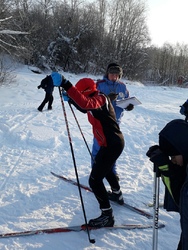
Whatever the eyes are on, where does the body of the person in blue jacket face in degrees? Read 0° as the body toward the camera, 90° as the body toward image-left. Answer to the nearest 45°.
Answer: approximately 0°

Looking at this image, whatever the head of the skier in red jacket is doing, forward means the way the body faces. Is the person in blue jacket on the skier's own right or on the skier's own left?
on the skier's own right

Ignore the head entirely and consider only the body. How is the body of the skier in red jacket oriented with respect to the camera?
to the viewer's left

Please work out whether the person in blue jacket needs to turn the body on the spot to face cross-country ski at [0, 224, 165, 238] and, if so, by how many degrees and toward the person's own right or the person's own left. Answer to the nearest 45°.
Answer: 0° — they already face it

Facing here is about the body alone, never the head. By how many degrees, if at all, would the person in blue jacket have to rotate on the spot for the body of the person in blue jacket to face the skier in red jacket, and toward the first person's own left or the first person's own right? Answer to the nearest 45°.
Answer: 0° — they already face them

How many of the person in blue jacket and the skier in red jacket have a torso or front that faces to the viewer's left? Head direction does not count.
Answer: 1

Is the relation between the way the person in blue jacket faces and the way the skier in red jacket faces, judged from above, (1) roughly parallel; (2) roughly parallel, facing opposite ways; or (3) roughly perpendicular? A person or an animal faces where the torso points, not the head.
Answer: roughly perpendicular

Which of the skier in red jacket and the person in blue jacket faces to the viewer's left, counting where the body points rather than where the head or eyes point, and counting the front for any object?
the skier in red jacket
